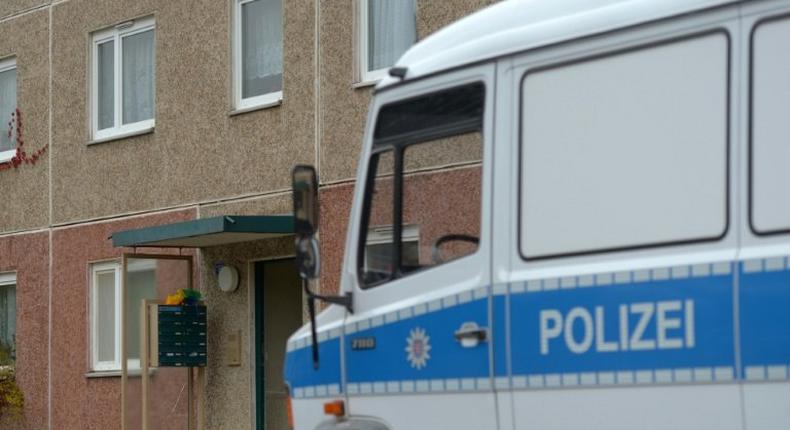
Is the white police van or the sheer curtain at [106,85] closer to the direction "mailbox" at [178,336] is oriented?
the white police van

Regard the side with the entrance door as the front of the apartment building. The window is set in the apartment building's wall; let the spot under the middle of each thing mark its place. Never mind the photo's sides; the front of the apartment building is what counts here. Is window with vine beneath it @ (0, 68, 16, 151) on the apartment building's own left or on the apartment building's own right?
on the apartment building's own right

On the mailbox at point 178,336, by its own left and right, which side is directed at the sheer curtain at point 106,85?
back

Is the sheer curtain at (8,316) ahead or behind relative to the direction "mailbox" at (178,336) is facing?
behind

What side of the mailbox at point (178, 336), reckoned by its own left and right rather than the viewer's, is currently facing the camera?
front

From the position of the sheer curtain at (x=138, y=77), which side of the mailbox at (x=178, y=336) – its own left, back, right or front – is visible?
back

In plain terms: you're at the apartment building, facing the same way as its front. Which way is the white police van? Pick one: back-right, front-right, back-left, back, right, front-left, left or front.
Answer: front-left
